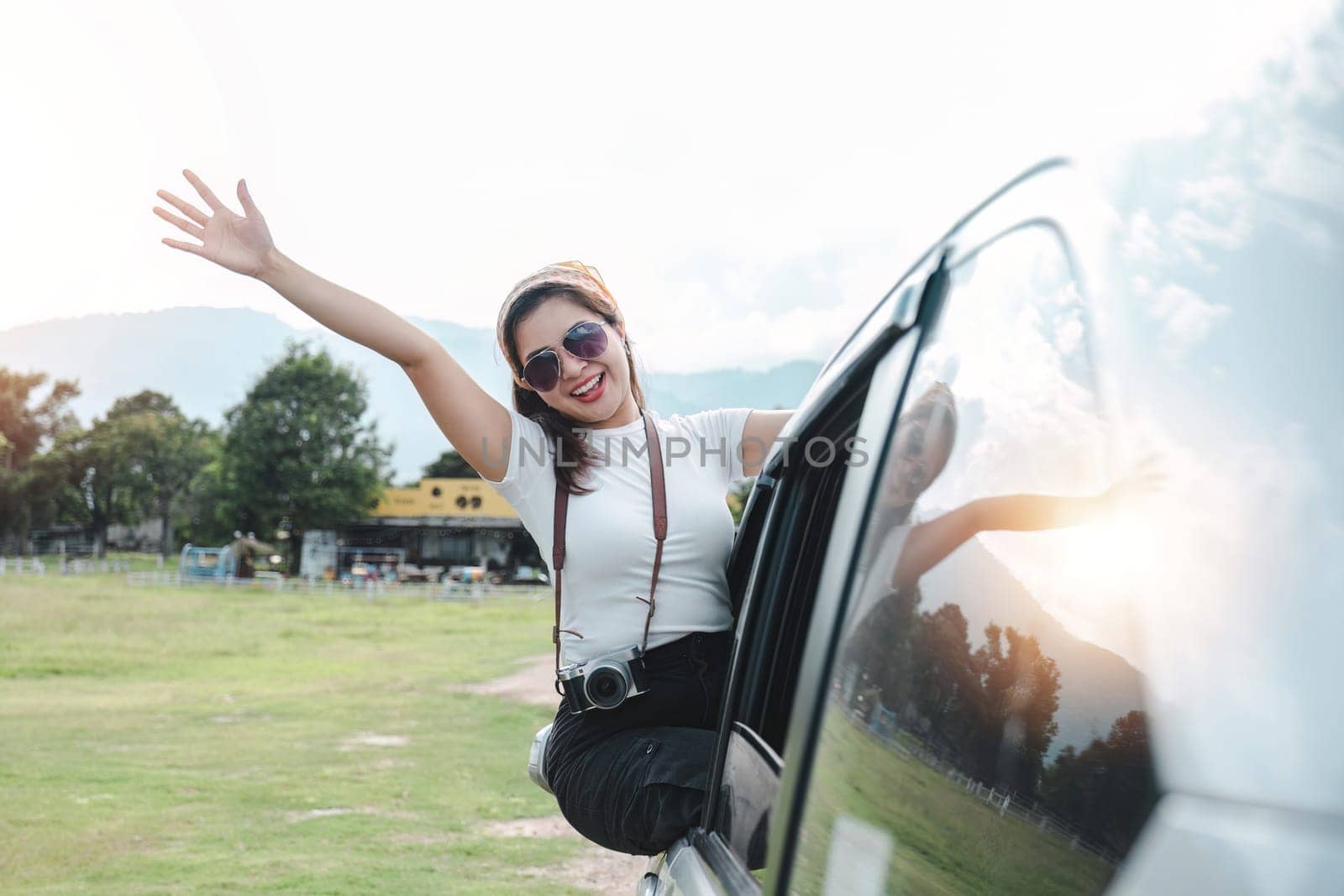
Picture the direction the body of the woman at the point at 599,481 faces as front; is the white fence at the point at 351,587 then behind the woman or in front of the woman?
behind

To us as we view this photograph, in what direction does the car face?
facing away from the viewer and to the left of the viewer

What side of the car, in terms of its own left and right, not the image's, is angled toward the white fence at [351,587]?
front

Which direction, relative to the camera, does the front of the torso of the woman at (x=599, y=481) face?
toward the camera
